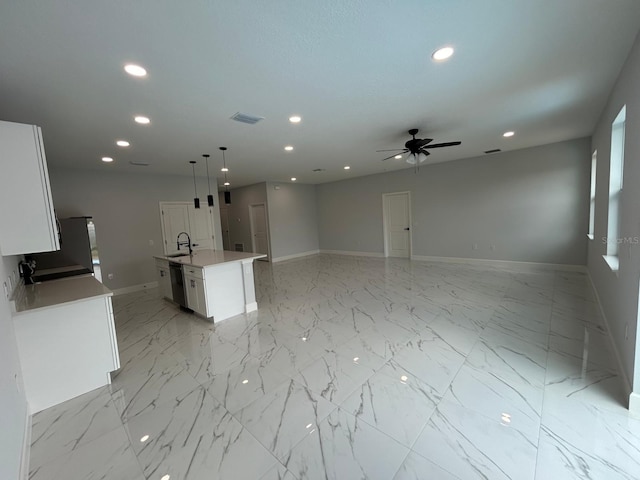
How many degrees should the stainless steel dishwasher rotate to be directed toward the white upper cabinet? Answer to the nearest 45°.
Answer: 0° — it already faces it

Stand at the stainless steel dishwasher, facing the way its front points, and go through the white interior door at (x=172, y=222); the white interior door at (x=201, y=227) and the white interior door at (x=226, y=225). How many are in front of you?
0

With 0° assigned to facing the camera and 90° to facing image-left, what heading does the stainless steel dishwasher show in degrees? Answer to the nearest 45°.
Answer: approximately 45°

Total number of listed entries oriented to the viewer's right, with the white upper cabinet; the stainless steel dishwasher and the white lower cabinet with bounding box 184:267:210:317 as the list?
1

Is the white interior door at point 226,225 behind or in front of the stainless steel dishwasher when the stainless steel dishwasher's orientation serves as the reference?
behind

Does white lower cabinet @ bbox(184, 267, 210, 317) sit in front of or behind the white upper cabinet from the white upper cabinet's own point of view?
in front

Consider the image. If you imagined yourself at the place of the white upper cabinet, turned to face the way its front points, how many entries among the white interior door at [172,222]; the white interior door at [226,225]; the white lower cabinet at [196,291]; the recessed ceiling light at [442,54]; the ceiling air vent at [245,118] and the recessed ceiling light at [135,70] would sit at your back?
0

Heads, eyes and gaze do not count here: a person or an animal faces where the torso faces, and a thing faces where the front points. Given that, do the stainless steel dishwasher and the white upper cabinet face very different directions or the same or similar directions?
very different directions

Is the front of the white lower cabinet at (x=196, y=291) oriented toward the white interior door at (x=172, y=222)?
no

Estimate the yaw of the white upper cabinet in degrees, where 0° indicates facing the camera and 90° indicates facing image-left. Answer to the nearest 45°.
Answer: approximately 270°

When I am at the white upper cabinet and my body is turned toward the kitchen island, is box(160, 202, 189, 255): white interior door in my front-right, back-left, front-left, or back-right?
front-left

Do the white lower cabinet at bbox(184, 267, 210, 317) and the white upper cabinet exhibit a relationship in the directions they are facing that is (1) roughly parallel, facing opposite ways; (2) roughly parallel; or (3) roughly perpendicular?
roughly parallel, facing opposite ways

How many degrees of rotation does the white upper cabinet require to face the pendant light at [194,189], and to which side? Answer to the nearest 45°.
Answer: approximately 45° to its left

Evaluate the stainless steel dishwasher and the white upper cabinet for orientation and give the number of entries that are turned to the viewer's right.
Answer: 1

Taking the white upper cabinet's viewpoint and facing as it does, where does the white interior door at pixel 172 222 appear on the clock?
The white interior door is roughly at 10 o'clock from the white upper cabinet.

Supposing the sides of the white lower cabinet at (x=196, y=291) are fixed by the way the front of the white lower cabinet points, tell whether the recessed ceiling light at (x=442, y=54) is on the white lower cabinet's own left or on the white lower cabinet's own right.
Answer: on the white lower cabinet's own left

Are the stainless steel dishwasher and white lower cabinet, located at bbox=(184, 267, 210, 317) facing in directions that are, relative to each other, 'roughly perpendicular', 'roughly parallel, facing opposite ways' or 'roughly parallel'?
roughly parallel
